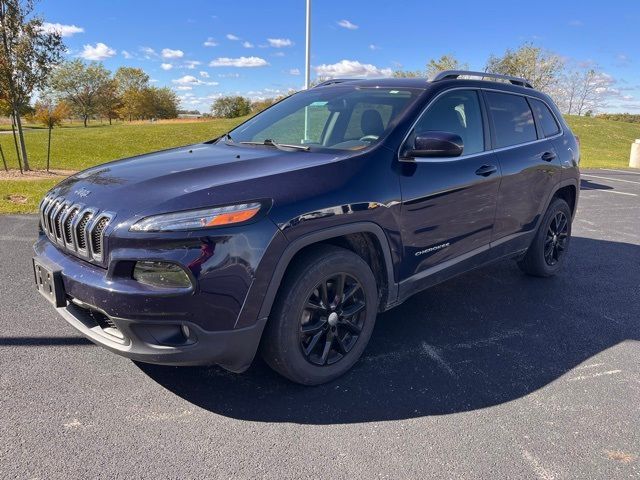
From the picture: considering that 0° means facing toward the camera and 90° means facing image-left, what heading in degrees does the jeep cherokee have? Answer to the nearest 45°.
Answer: approximately 45°

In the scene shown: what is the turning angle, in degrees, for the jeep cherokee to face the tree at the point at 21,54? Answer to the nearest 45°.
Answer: approximately 90° to its right
